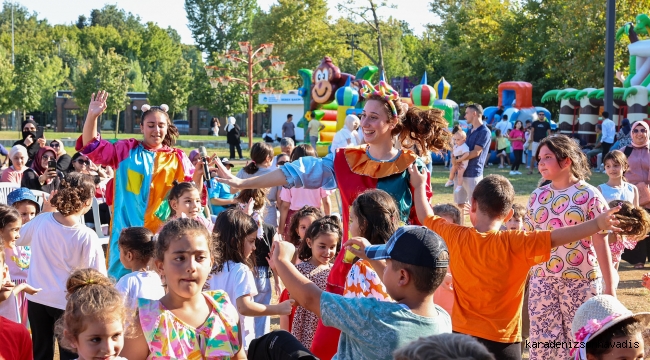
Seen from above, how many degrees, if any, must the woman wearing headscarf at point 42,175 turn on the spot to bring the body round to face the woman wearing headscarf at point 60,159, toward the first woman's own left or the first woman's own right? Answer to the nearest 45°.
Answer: approximately 135° to the first woman's own left

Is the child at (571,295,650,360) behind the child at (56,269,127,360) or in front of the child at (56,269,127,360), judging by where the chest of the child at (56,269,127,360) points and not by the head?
in front

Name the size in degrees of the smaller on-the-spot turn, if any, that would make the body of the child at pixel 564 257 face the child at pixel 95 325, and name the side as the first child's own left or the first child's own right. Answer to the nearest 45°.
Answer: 0° — they already face them

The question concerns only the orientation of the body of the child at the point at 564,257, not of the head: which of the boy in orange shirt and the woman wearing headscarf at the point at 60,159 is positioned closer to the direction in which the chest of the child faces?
the boy in orange shirt

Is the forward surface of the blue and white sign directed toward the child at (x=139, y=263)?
yes

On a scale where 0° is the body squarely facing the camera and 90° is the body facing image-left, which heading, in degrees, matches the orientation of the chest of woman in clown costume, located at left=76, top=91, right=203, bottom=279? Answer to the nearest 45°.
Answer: approximately 0°

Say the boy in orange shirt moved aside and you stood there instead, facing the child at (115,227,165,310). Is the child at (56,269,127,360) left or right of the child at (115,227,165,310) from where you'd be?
left

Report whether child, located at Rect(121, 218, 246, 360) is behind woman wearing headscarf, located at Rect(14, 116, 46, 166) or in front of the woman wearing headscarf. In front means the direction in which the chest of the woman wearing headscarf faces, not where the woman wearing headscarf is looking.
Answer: in front

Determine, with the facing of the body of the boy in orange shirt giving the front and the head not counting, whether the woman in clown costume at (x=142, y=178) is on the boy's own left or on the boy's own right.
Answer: on the boy's own left

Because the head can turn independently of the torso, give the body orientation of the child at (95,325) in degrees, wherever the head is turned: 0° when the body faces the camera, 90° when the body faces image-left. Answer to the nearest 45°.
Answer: approximately 315°
